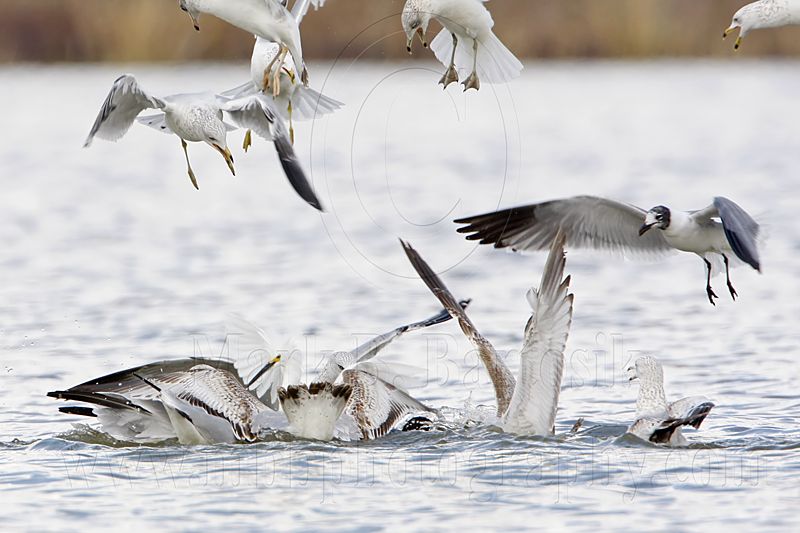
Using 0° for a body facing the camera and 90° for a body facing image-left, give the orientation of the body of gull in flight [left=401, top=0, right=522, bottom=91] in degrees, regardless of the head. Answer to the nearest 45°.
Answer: approximately 45°

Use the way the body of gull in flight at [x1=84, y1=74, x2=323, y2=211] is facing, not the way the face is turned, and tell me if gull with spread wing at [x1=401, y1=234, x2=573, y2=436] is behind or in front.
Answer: in front

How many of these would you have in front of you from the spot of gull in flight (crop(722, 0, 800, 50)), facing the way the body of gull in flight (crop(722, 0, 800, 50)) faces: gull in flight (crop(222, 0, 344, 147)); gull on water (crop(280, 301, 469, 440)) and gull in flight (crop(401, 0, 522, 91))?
3

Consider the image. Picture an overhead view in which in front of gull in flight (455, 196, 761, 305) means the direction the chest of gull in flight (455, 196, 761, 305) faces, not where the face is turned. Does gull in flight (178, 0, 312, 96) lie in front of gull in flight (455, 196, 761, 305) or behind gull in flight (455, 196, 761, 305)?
in front

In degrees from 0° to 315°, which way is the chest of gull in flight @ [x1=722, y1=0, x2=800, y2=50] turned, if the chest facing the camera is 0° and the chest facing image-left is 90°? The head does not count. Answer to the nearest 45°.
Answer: approximately 90°

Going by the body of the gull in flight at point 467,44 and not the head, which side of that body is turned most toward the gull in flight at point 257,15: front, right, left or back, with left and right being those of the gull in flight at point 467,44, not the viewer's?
front

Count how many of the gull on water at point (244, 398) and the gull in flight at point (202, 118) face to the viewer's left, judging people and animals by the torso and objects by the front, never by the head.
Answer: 0

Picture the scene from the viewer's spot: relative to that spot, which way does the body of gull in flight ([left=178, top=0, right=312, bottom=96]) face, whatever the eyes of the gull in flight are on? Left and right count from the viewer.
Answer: facing to the left of the viewer
